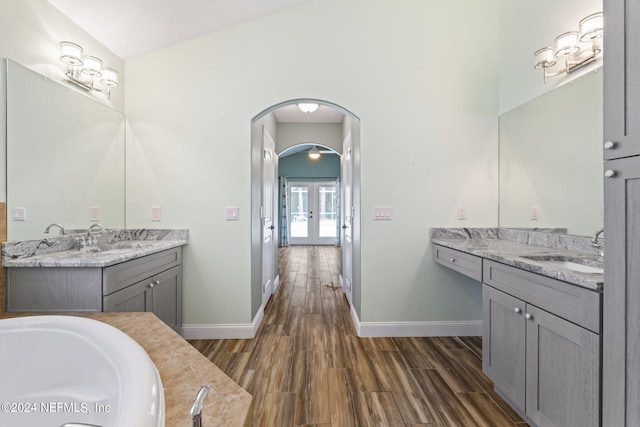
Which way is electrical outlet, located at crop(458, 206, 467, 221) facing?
toward the camera

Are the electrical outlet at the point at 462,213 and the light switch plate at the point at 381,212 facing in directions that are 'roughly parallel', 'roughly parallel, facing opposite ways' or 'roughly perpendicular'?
roughly parallel

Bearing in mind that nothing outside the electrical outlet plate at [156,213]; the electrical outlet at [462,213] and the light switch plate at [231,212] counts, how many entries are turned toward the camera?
3

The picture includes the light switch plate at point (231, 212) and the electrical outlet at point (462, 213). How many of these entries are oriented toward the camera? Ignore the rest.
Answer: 2

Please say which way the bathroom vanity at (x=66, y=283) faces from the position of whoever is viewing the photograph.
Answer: facing the viewer and to the right of the viewer

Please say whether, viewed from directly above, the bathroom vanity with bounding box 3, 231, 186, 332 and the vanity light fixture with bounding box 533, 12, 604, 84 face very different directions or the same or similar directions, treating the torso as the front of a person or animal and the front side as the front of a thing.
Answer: very different directions

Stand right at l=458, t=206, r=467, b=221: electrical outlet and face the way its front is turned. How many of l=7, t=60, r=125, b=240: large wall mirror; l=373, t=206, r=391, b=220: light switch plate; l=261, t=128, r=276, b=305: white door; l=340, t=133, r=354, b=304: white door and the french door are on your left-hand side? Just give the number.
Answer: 0

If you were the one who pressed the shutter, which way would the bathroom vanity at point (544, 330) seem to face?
facing the viewer and to the left of the viewer

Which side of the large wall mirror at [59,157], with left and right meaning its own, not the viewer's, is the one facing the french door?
left

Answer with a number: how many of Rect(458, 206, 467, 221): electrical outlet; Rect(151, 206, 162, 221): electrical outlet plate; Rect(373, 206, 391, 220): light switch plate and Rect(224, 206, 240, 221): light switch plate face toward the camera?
4

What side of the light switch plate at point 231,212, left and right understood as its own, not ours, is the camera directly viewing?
front

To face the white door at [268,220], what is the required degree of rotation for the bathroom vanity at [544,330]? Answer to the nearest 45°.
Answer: approximately 45° to its right

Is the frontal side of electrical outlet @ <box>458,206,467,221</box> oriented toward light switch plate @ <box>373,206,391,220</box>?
no

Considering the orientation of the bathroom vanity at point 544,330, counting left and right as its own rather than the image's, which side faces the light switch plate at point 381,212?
right

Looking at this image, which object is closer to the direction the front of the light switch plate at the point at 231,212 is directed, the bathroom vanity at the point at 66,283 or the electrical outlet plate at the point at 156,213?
the bathroom vanity

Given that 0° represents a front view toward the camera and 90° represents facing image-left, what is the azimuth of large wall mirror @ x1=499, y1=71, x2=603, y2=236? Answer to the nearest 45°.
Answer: approximately 45°

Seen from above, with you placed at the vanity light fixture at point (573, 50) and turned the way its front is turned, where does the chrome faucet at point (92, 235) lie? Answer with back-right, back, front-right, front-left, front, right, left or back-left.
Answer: front

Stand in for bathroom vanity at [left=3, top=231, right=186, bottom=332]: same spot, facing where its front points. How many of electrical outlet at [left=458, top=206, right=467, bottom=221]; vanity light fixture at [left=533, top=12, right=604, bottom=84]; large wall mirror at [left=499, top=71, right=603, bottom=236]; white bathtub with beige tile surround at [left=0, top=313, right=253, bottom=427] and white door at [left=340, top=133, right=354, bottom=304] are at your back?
0
